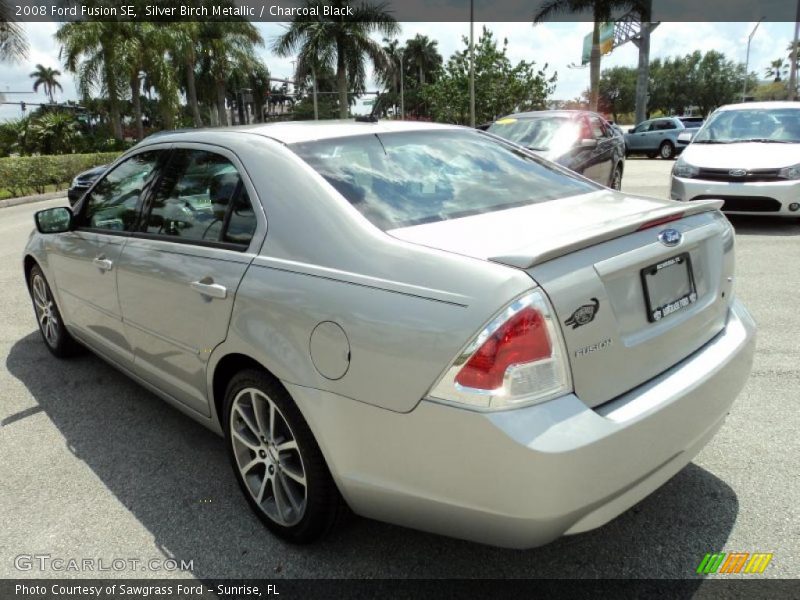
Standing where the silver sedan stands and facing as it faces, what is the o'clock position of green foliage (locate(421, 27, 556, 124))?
The green foliage is roughly at 2 o'clock from the silver sedan.

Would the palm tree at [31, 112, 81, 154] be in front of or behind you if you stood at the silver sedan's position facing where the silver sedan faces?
in front

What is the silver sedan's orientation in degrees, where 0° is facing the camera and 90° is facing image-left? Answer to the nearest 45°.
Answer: approximately 135°

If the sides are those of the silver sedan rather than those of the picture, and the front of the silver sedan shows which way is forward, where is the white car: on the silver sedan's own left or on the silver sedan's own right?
on the silver sedan's own right

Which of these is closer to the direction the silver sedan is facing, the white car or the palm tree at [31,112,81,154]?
the palm tree

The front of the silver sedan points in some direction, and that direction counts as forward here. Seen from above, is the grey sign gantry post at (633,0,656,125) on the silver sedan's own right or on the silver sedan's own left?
on the silver sedan's own right

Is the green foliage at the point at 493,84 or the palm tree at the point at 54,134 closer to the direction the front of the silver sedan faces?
the palm tree

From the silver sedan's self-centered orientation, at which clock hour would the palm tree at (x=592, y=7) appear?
The palm tree is roughly at 2 o'clock from the silver sedan.
